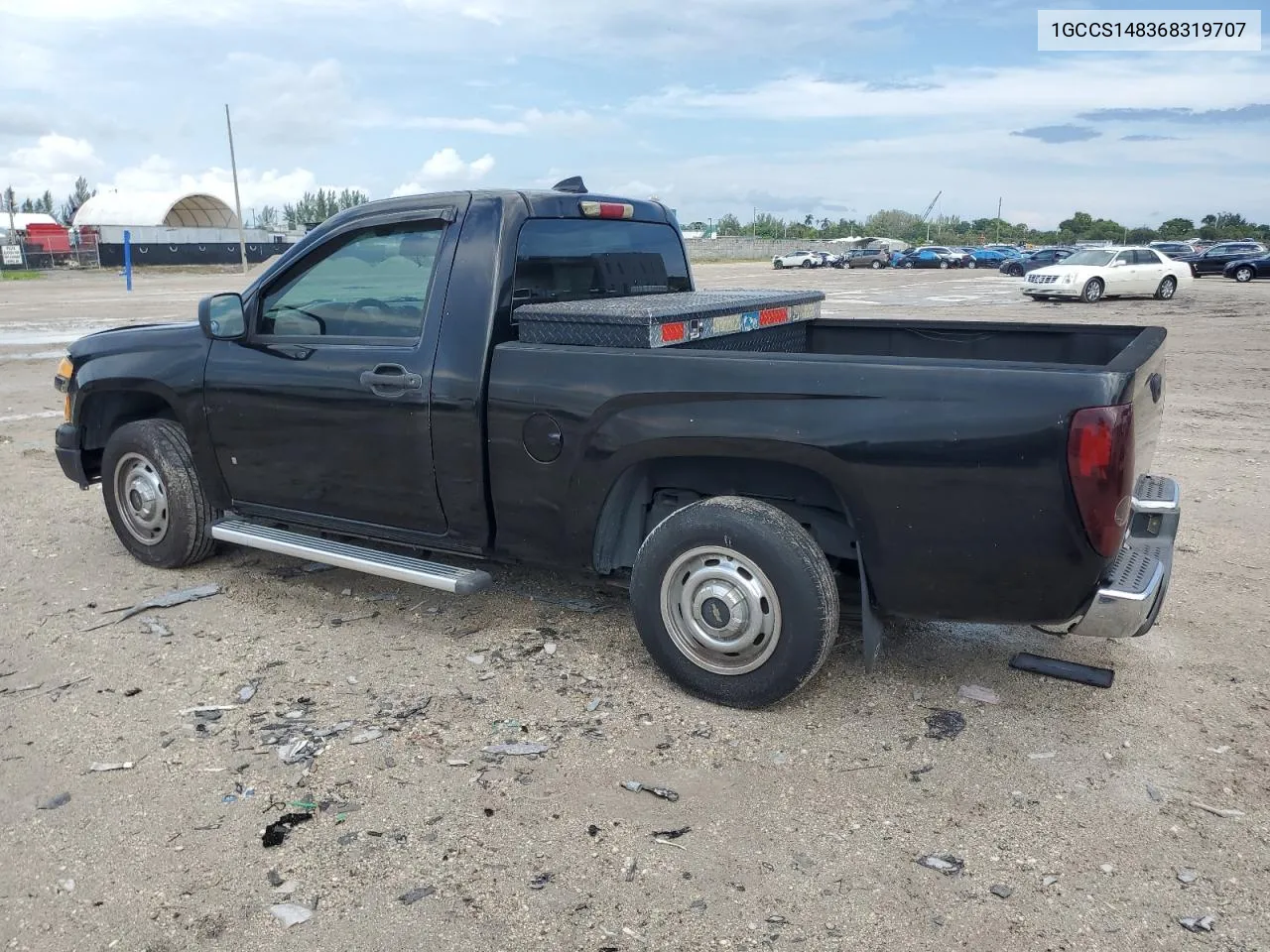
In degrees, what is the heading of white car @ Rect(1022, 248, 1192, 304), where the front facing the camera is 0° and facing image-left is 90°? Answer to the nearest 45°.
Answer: approximately 45°

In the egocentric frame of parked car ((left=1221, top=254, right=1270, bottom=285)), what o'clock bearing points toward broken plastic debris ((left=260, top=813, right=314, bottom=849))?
The broken plastic debris is roughly at 9 o'clock from the parked car.

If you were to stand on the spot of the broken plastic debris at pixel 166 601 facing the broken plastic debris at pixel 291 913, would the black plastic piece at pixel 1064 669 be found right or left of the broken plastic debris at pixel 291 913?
left

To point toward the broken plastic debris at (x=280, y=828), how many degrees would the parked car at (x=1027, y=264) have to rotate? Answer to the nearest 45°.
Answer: approximately 45° to its left

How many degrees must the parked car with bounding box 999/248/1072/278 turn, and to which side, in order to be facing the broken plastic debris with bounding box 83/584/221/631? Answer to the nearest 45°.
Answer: approximately 45° to its left

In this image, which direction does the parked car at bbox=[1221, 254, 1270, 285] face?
to the viewer's left
